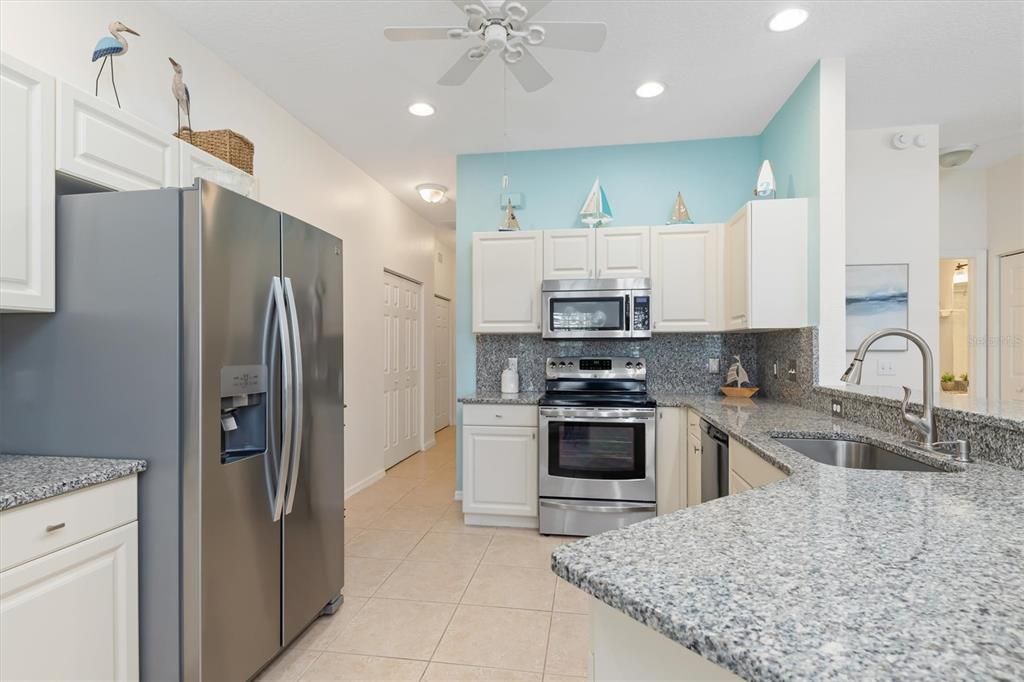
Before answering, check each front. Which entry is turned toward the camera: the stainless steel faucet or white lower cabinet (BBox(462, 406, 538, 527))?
the white lower cabinet

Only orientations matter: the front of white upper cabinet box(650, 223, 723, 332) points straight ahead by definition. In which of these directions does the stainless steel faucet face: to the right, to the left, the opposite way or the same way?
to the right

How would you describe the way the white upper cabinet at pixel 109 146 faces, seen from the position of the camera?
facing the viewer and to the right of the viewer

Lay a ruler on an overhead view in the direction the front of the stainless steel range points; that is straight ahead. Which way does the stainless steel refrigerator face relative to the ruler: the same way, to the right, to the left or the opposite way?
to the left

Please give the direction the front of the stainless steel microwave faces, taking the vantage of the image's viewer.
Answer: facing the viewer

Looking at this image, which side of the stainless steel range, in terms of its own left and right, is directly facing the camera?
front

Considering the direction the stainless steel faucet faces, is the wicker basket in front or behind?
in front

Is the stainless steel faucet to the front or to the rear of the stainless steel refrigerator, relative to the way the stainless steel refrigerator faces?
to the front

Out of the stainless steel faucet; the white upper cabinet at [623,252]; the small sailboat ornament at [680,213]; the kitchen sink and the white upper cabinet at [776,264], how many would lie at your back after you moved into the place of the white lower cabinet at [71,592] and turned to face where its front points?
0

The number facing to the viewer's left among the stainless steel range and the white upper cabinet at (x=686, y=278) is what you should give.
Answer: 0

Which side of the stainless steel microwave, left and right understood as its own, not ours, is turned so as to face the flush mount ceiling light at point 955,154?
left

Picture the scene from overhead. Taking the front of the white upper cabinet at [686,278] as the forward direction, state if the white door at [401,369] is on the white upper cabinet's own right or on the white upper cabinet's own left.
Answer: on the white upper cabinet's own right

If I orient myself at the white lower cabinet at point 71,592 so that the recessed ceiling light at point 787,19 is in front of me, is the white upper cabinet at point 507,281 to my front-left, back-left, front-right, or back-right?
front-left

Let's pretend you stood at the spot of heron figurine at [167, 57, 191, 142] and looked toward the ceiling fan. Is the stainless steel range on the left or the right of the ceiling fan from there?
left

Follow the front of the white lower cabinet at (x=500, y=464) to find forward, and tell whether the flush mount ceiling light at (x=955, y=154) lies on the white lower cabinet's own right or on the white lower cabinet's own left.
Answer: on the white lower cabinet's own left

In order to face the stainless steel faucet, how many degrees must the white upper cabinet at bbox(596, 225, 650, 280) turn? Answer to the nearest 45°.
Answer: approximately 45° to its left
